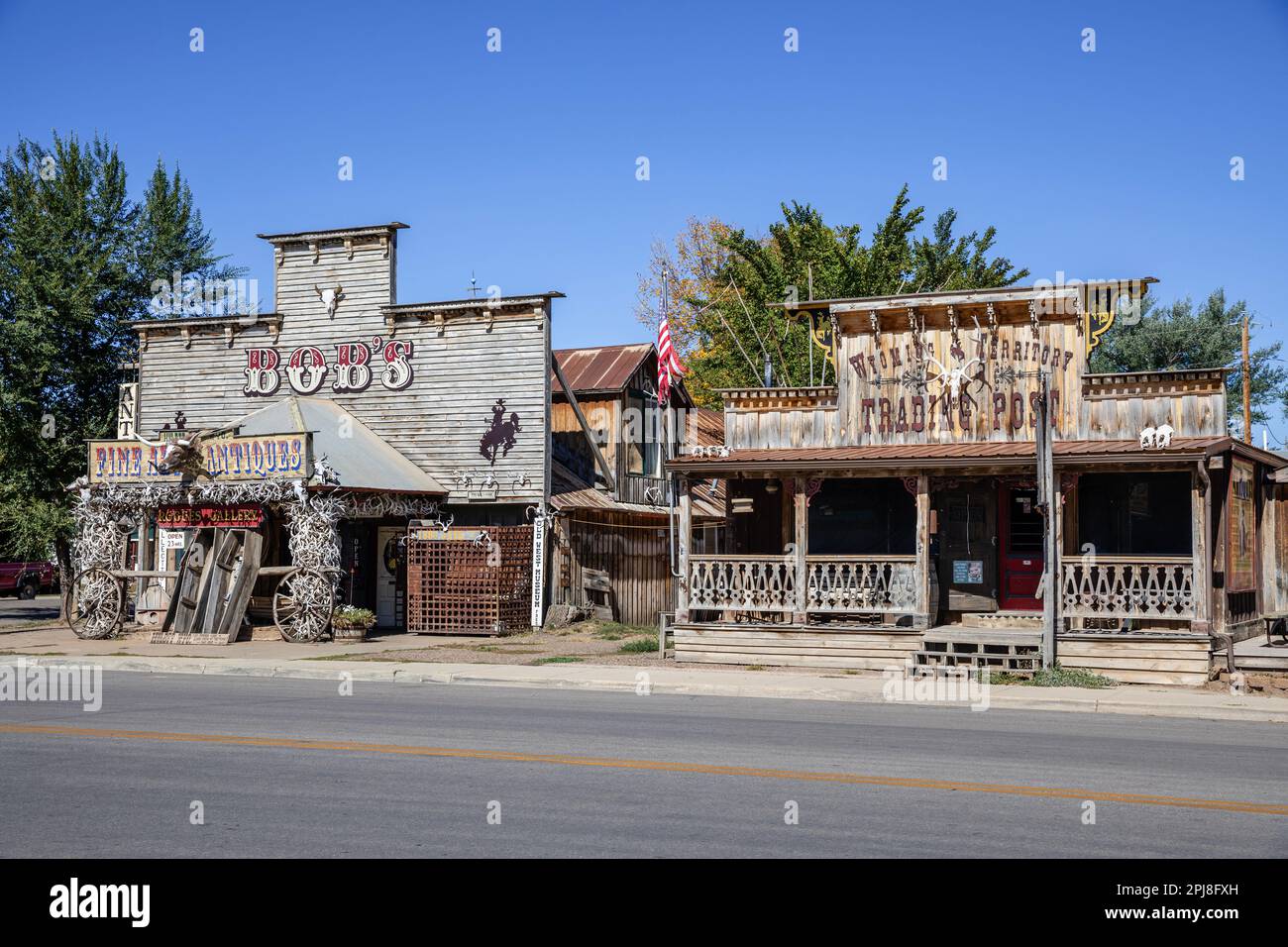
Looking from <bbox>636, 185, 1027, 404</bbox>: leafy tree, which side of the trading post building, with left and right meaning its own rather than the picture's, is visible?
back

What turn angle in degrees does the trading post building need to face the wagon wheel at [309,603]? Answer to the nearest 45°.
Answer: approximately 90° to its right

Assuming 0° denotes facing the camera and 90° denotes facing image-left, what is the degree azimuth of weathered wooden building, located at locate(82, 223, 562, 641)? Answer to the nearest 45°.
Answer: approximately 0°

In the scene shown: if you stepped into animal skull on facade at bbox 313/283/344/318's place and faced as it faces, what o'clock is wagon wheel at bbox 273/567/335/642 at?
The wagon wheel is roughly at 12 o'clock from the animal skull on facade.

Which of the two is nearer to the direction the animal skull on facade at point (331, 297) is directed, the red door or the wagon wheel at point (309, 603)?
the wagon wheel

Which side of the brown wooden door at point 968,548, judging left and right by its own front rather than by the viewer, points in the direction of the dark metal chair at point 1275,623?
left

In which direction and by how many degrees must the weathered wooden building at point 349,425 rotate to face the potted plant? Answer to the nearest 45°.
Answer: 0° — it already faces it

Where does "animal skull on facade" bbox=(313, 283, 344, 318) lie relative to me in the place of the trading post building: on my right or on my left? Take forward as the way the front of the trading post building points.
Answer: on my right
